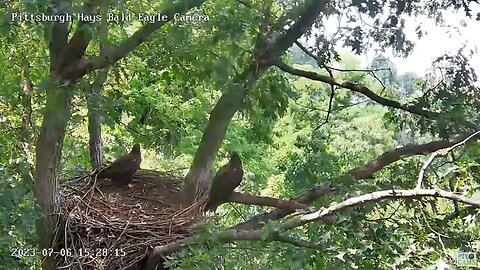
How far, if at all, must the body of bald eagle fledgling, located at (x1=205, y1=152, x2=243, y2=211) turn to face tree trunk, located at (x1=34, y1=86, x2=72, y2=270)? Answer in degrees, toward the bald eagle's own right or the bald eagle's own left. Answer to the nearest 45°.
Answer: approximately 135° to the bald eagle's own right

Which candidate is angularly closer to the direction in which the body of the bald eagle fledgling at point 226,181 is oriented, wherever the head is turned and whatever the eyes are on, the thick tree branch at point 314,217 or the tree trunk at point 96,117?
the thick tree branch

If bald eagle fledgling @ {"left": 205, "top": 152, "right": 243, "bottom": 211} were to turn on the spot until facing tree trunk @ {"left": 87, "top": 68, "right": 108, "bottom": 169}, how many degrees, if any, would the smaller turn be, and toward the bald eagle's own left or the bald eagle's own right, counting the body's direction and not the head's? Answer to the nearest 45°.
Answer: approximately 135° to the bald eagle's own left

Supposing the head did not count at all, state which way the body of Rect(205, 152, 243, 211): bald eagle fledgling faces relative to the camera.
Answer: to the viewer's right

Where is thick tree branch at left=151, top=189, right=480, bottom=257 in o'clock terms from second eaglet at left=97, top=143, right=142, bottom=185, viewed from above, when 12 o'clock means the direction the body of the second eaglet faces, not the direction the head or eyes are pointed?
The thick tree branch is roughly at 2 o'clock from the second eaglet.

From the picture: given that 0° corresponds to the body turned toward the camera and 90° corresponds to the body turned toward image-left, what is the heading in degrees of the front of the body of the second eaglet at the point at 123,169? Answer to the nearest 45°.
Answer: approximately 270°
